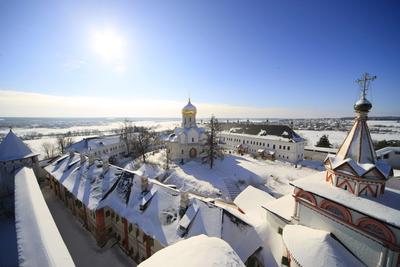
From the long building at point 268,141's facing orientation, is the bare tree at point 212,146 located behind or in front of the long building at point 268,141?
in front

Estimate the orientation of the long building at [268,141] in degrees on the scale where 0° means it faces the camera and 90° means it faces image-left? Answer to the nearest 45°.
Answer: approximately 45°

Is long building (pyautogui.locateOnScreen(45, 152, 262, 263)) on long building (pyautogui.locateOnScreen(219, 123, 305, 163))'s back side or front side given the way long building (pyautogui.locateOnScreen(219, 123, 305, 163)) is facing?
on the front side

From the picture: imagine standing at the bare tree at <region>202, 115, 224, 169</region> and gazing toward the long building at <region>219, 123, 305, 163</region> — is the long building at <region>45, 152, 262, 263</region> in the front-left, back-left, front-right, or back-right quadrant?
back-right
